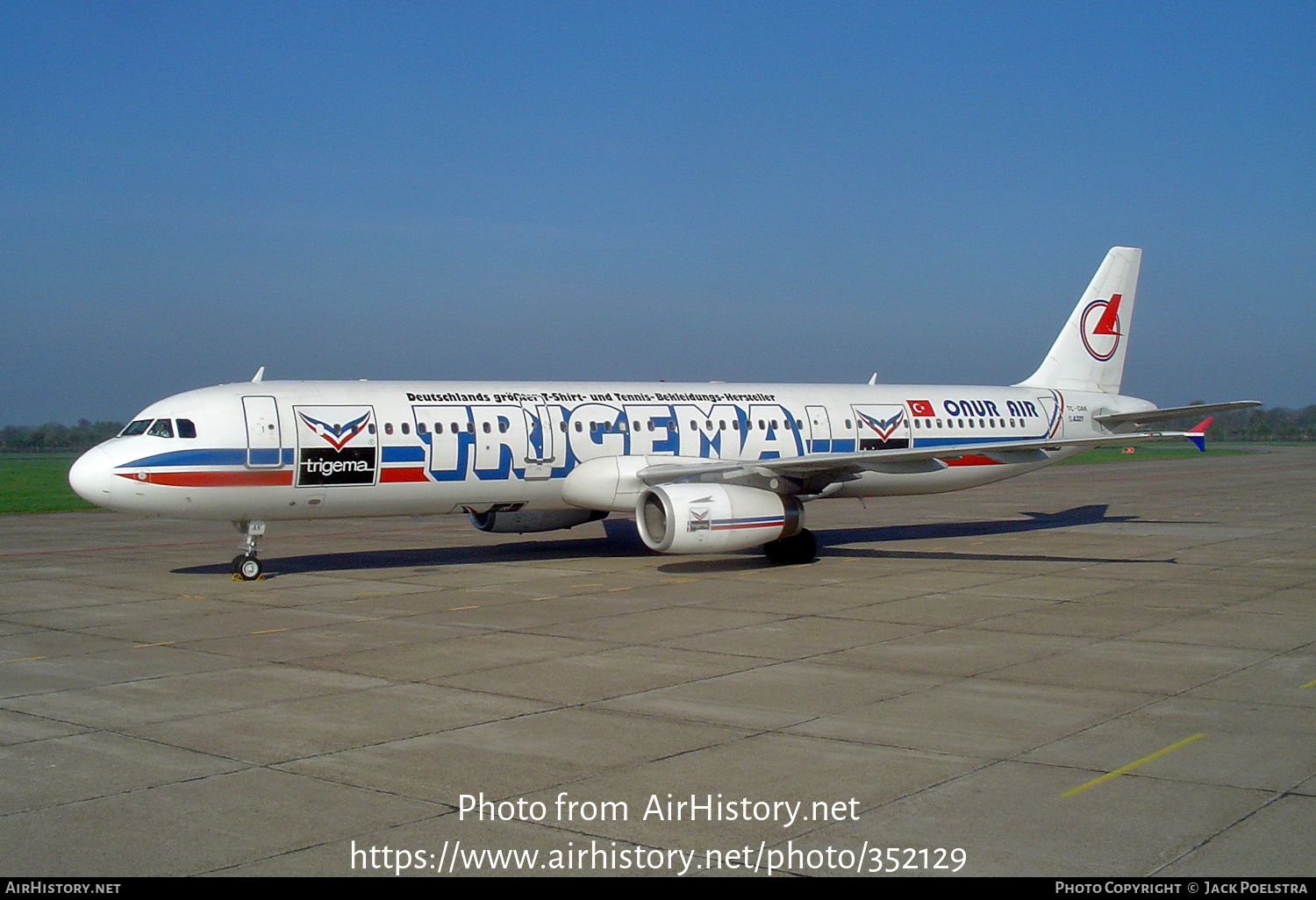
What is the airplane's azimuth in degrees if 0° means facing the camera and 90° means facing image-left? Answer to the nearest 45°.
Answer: approximately 45°
